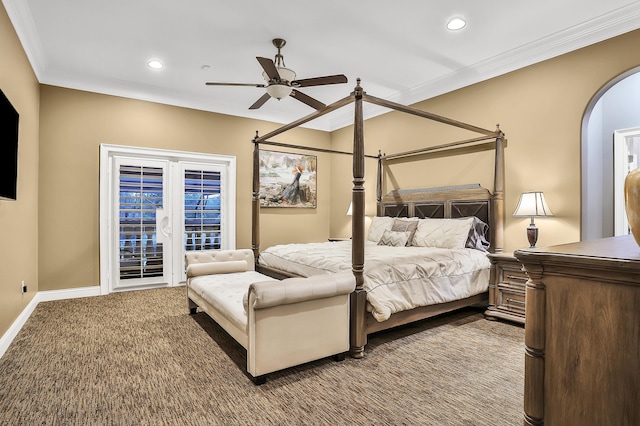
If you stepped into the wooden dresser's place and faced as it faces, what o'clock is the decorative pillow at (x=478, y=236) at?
The decorative pillow is roughly at 1 o'clock from the wooden dresser.

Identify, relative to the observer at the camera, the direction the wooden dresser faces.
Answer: facing away from the viewer and to the left of the viewer

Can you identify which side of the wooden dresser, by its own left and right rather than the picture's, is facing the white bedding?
front

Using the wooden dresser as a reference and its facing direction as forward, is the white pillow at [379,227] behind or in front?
in front

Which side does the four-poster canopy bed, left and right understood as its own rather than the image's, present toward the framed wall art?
right

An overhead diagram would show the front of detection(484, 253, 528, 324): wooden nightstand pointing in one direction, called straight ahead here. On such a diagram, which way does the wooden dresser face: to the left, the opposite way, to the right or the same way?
to the right

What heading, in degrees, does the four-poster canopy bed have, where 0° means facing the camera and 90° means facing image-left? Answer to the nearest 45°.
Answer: approximately 45°
